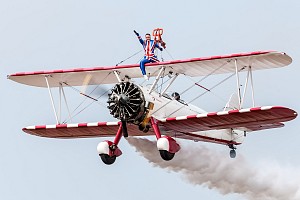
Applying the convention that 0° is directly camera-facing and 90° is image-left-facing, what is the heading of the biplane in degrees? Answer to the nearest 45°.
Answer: approximately 45°
